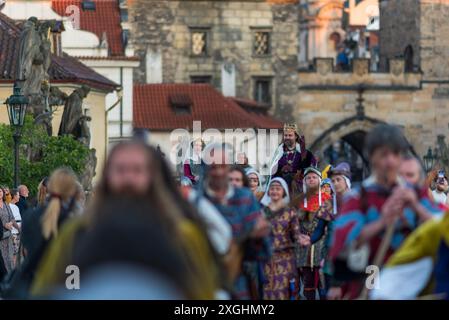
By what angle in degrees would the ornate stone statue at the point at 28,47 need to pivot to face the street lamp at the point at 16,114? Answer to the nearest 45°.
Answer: approximately 90° to its right

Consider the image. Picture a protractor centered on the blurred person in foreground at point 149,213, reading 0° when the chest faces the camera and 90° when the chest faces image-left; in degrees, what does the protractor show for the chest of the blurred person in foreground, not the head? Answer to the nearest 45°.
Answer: approximately 0°

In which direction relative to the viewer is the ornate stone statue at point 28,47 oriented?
to the viewer's right

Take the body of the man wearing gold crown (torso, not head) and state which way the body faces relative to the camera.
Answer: toward the camera

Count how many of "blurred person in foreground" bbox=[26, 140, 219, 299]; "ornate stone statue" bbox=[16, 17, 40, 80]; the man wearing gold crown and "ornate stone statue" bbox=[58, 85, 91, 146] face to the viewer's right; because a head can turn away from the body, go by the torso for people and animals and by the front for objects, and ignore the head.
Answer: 2

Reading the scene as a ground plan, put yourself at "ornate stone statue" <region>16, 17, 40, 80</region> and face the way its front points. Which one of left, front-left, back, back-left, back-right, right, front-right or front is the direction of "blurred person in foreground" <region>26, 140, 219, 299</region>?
right

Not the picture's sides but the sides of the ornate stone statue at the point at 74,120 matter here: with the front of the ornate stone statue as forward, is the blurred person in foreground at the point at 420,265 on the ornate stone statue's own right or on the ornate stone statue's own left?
on the ornate stone statue's own right

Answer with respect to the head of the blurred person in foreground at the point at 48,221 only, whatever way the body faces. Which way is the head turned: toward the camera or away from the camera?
away from the camera

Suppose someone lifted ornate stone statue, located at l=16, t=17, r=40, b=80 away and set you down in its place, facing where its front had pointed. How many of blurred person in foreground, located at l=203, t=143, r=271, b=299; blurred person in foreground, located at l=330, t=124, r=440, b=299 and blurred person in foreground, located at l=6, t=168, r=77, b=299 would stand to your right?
3
